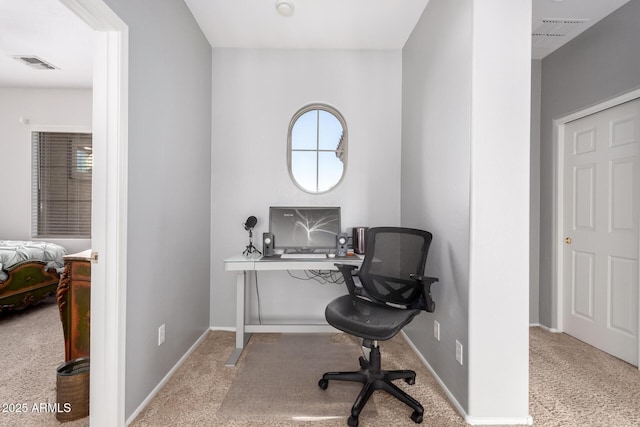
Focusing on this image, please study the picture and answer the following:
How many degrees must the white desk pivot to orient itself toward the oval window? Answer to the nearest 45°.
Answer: approximately 135° to its left

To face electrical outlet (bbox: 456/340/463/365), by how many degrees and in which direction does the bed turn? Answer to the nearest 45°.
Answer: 0° — it already faces it

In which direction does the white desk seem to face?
toward the camera

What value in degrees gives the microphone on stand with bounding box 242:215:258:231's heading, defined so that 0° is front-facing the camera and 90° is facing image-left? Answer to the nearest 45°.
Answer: approximately 315°

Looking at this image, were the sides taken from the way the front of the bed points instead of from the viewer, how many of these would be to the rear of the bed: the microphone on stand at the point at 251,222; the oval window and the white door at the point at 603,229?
0

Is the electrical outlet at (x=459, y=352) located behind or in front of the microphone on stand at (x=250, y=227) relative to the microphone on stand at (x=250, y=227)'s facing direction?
in front

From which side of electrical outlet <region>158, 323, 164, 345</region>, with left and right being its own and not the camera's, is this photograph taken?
right

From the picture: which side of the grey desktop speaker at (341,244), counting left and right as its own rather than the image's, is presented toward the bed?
right

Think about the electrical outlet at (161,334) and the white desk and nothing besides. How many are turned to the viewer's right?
1

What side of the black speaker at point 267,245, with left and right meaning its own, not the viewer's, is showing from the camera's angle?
front

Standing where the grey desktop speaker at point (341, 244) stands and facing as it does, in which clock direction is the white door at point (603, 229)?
The white door is roughly at 9 o'clock from the grey desktop speaker.

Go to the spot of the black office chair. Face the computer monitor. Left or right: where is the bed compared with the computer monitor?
left

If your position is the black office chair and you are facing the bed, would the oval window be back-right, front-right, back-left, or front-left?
front-right
